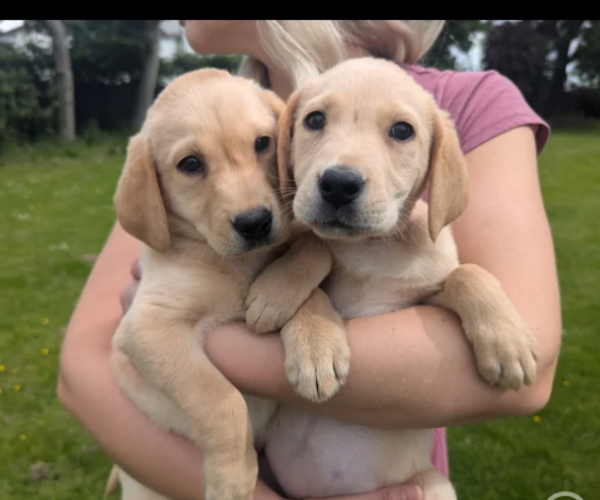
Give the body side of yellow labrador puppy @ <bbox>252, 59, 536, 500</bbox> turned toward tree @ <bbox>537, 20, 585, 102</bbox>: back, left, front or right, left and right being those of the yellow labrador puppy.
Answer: back

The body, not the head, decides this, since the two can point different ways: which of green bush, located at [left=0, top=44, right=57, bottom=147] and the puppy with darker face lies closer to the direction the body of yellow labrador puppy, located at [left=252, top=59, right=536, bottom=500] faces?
the puppy with darker face

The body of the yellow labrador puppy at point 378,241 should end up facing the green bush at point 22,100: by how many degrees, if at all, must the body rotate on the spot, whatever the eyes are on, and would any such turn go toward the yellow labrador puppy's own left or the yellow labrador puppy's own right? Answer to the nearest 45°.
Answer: approximately 135° to the yellow labrador puppy's own right

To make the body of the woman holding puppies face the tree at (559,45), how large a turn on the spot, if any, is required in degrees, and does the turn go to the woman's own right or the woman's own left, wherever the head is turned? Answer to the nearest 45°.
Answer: approximately 180°

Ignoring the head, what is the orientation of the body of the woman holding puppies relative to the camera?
toward the camera

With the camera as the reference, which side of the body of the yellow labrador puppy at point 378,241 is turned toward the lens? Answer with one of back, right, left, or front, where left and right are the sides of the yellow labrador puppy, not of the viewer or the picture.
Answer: front

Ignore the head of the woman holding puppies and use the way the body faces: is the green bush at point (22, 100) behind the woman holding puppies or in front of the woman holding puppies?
behind

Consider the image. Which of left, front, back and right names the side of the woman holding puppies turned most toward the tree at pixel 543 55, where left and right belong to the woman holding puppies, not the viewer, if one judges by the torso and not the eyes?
back

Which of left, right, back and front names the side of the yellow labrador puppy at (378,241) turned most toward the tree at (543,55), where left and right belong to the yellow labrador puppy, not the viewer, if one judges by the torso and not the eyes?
back

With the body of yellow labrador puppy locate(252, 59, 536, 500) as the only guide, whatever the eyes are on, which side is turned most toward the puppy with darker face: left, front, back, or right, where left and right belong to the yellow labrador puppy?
right

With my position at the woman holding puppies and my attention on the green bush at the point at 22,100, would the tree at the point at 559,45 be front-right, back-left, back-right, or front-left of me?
front-right
